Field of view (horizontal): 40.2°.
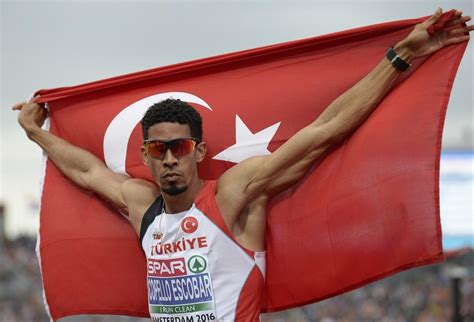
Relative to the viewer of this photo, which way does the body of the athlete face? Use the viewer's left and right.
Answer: facing the viewer and to the left of the viewer
